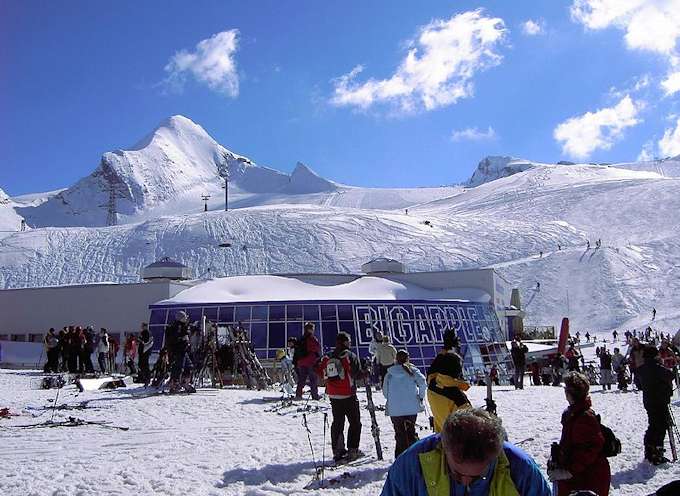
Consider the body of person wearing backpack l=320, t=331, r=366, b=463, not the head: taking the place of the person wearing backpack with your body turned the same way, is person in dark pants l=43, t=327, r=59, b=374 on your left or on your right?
on your left

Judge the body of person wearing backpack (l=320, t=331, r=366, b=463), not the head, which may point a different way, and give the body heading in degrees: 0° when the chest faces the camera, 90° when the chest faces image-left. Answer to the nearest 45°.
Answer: approximately 225°

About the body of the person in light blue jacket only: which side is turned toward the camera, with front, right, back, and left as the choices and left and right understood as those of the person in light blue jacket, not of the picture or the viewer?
back

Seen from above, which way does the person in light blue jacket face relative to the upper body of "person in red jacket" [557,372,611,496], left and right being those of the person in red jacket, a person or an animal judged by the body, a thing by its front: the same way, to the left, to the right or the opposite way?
to the right

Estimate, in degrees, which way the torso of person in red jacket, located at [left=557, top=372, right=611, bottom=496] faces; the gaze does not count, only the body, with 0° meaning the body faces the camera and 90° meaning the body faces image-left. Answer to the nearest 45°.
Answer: approximately 90°

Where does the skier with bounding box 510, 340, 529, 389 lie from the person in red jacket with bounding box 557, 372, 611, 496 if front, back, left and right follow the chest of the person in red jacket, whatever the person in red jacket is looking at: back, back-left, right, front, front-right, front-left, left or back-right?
right

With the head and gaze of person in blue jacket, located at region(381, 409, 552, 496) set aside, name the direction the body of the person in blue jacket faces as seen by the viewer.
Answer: toward the camera

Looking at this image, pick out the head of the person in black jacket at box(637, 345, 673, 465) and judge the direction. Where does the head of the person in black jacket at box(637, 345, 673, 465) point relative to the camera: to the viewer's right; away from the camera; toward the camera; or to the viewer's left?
away from the camera

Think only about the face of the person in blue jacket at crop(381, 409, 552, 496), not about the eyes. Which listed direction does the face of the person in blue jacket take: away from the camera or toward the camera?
toward the camera

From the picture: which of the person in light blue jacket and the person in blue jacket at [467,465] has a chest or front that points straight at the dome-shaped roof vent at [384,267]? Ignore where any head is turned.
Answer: the person in light blue jacket

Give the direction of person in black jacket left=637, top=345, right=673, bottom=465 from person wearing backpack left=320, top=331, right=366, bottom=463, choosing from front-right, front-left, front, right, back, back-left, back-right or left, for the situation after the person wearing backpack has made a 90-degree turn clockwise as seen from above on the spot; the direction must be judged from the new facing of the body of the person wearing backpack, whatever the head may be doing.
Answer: front-left

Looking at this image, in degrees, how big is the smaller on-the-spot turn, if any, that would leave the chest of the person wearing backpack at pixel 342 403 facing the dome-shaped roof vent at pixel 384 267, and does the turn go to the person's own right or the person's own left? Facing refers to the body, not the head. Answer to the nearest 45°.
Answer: approximately 45° to the person's own left

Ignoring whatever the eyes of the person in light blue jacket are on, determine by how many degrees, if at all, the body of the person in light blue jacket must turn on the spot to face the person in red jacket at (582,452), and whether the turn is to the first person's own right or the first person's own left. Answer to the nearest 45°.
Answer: approximately 135° to the first person's own right

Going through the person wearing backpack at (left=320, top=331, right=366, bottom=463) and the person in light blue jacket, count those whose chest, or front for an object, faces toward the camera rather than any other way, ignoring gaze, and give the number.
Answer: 0

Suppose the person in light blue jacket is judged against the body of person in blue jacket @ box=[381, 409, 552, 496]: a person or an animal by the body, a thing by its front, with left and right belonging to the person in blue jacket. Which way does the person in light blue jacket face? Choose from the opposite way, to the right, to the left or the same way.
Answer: the opposite way

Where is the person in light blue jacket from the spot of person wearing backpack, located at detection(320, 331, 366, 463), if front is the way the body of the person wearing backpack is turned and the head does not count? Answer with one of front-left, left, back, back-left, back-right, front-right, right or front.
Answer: right

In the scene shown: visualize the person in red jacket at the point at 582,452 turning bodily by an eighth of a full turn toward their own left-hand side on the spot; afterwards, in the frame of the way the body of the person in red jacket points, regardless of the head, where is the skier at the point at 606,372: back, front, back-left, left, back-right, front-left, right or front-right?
back-right

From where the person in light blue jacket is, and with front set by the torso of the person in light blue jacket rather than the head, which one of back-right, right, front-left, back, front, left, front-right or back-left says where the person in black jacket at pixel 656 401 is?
right

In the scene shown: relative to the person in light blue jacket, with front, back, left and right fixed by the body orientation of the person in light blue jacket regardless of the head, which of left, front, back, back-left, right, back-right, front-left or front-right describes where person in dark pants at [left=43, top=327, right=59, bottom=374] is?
front-left

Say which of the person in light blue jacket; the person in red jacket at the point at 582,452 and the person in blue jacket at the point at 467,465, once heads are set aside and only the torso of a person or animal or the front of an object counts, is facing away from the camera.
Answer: the person in light blue jacket

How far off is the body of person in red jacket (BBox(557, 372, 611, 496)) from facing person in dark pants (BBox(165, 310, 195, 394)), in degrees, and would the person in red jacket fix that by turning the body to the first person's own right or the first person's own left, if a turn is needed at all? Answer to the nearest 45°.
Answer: approximately 45° to the first person's own right
